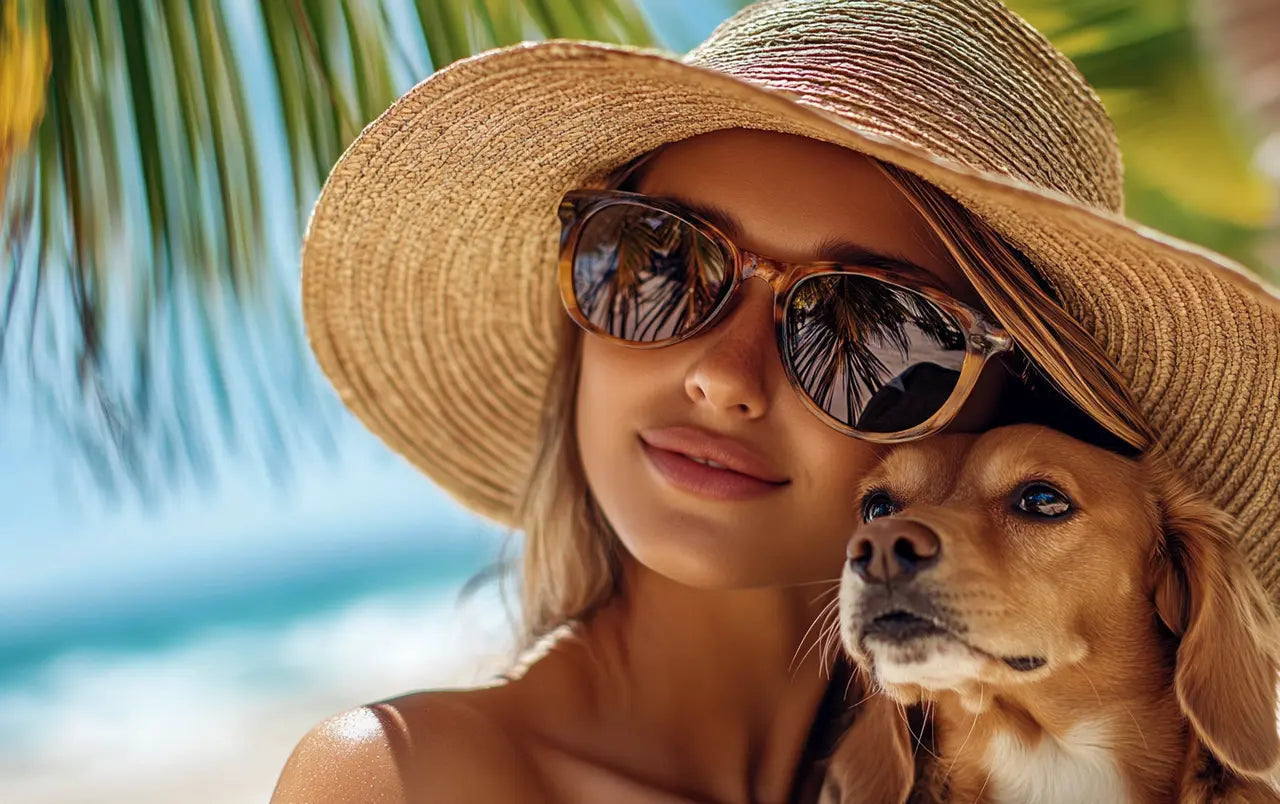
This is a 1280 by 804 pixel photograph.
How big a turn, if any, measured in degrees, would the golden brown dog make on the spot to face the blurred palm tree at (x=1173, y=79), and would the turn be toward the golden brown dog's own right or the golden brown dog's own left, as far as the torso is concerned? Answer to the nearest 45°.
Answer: approximately 135° to the golden brown dog's own right

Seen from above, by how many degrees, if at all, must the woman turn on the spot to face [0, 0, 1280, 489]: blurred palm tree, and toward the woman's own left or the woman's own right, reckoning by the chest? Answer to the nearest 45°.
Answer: approximately 135° to the woman's own right

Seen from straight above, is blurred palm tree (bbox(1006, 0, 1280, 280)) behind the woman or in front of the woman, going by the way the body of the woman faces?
behind

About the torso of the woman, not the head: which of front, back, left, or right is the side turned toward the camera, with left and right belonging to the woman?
front

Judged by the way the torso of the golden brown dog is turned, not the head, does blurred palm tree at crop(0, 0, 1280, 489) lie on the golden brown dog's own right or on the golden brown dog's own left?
on the golden brown dog's own right

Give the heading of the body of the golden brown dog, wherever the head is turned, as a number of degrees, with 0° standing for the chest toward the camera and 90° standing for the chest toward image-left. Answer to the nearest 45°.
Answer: approximately 45°
